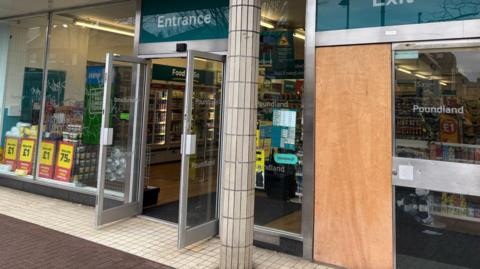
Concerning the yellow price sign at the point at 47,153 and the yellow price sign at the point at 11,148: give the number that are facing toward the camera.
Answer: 2

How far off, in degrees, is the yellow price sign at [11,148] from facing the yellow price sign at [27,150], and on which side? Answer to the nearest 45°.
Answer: approximately 45° to its left

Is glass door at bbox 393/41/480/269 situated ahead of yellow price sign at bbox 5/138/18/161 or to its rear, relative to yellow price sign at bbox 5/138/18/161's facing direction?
ahead

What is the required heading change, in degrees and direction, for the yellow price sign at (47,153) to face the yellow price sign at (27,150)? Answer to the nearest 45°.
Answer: approximately 135° to its right

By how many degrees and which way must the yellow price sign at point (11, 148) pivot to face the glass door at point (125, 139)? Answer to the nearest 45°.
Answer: approximately 45° to its left

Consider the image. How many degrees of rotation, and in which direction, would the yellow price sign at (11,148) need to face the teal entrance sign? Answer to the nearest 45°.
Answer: approximately 45° to its left

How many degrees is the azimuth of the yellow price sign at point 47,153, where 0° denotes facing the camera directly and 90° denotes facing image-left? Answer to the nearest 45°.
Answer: approximately 0°

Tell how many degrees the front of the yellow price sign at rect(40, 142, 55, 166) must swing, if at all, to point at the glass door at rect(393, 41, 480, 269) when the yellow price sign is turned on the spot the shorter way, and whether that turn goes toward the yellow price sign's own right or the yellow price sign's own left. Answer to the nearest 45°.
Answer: approximately 45° to the yellow price sign's own left

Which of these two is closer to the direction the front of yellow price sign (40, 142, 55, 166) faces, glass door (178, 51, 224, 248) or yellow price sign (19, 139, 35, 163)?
the glass door

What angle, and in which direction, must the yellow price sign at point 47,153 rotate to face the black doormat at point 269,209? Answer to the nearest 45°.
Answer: approximately 45° to its left
